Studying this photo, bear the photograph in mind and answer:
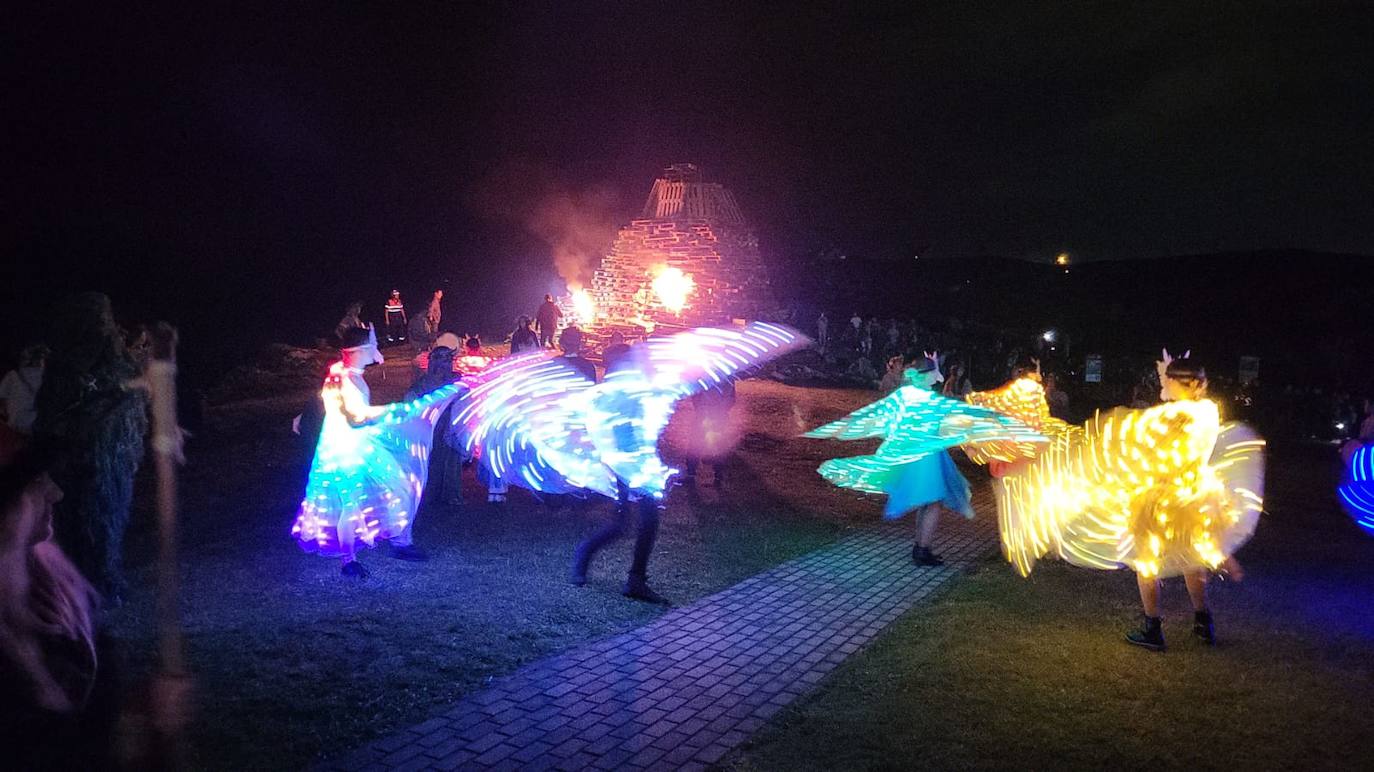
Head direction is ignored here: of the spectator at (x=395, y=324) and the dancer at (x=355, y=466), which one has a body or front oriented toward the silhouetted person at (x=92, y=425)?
the spectator

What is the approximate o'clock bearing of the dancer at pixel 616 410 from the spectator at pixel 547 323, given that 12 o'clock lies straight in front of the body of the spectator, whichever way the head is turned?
The dancer is roughly at 12 o'clock from the spectator.

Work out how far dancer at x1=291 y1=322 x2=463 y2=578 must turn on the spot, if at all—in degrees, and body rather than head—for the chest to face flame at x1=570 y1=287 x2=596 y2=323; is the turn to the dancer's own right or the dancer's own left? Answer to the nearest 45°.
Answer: approximately 90° to the dancer's own left

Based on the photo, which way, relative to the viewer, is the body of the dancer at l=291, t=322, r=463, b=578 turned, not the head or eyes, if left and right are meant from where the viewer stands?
facing to the right of the viewer

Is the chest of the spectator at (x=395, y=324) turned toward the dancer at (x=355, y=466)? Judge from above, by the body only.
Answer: yes

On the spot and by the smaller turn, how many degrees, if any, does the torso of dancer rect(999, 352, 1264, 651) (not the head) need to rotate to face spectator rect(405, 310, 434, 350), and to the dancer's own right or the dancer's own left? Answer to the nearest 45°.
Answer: approximately 90° to the dancer's own right

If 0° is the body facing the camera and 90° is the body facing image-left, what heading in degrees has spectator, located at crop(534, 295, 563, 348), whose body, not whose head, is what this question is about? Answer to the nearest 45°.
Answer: approximately 0°

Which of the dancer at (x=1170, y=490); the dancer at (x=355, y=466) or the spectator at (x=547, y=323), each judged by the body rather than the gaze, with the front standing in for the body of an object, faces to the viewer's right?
the dancer at (x=355, y=466)

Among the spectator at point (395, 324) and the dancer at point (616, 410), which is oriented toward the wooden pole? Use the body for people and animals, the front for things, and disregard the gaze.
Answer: the spectator
